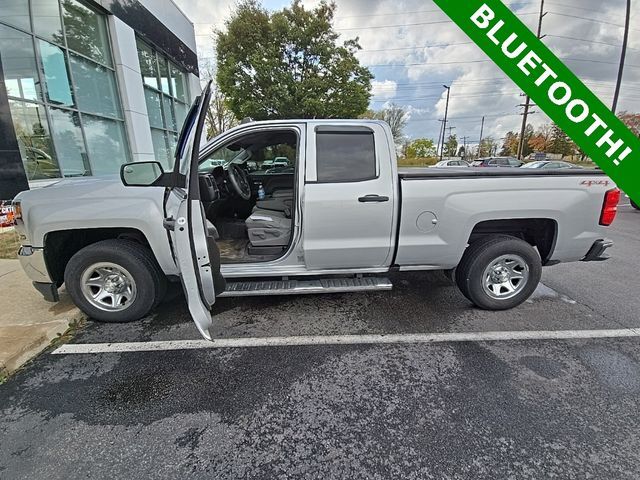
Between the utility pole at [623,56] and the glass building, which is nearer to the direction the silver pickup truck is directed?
the glass building

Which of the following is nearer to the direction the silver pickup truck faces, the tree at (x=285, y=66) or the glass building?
the glass building

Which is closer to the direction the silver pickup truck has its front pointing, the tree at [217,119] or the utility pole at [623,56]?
the tree

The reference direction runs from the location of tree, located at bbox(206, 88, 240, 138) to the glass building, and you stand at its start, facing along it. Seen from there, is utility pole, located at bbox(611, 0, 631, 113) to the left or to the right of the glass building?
left

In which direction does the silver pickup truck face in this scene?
to the viewer's left

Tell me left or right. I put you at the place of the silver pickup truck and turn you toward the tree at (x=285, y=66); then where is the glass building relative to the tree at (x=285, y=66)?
left

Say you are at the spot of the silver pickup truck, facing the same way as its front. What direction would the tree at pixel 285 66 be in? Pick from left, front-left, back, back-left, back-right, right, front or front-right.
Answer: right

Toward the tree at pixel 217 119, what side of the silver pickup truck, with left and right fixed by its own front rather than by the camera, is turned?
right

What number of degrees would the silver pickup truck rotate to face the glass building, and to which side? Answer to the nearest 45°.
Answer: approximately 45° to its right

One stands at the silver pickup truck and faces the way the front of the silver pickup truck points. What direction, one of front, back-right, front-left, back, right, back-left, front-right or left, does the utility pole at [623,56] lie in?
back-right
